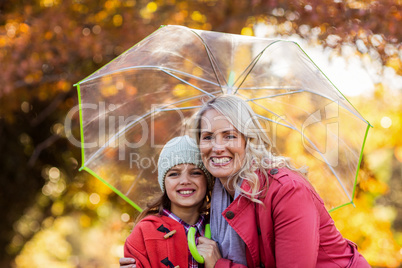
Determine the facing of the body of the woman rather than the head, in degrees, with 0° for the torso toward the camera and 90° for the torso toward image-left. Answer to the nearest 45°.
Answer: approximately 45°

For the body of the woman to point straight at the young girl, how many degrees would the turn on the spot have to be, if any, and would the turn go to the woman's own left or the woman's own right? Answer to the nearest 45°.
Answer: approximately 90° to the woman's own right
